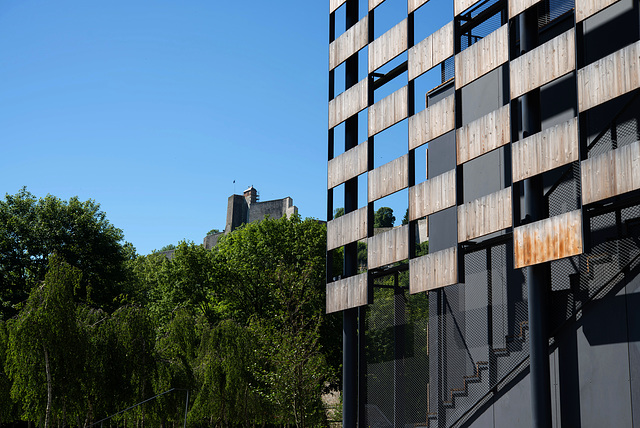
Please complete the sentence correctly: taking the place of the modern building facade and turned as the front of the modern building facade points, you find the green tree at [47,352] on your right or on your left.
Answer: on your right

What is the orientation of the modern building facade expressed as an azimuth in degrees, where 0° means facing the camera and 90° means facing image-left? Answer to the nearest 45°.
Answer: approximately 45°

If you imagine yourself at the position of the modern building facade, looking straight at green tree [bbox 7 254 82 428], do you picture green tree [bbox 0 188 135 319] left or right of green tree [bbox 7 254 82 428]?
right

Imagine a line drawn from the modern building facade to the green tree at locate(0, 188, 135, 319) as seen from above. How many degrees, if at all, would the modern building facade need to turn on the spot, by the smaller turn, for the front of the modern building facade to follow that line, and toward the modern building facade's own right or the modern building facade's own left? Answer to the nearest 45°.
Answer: approximately 90° to the modern building facade's own right
